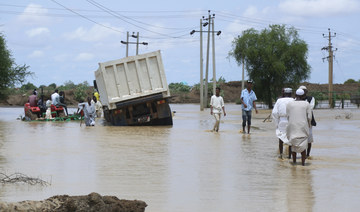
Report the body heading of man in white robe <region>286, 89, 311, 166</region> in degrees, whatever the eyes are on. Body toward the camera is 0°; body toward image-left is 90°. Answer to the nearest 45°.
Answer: approximately 180°

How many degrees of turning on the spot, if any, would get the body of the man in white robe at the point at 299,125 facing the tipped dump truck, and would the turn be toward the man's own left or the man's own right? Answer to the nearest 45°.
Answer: approximately 45° to the man's own left

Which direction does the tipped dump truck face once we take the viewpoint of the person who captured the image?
facing away from the viewer

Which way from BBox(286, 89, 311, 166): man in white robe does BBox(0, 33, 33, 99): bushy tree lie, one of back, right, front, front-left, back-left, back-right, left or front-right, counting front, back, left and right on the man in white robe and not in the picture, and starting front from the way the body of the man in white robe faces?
front-left

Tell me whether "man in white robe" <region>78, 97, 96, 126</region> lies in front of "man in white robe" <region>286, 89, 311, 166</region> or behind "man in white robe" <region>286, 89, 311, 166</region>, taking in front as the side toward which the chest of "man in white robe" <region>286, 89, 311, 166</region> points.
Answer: in front
